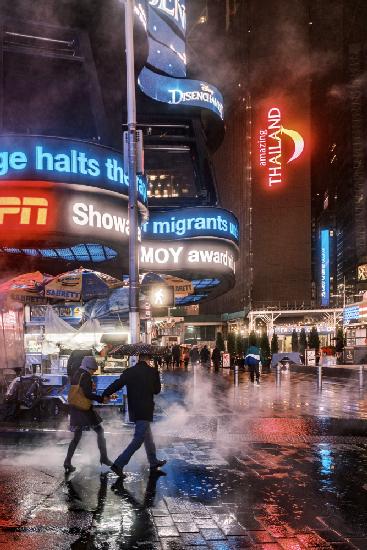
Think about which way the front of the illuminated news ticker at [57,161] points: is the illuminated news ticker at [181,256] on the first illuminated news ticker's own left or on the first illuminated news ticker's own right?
on the first illuminated news ticker's own left

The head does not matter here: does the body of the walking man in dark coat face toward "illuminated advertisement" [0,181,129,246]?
no

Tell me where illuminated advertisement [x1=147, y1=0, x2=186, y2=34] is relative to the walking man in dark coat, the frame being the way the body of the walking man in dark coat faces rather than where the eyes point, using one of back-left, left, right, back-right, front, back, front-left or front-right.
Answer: front-left

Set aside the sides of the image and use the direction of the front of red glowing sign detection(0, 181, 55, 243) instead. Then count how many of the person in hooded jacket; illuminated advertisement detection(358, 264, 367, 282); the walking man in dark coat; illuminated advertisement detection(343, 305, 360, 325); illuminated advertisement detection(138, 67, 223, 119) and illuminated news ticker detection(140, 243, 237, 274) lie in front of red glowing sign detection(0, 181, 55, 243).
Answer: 2

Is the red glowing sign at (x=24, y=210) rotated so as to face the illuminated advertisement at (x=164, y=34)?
no

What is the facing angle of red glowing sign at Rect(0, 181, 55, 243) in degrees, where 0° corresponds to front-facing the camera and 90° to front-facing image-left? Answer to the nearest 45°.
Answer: approximately 0°

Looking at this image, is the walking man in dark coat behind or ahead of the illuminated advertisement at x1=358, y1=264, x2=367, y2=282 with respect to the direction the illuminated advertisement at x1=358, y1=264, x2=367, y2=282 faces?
ahead

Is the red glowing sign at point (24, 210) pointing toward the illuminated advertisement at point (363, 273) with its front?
no

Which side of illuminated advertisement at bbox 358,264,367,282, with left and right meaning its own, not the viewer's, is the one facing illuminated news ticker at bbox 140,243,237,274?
front

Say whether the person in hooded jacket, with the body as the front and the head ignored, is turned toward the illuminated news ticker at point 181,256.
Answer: no

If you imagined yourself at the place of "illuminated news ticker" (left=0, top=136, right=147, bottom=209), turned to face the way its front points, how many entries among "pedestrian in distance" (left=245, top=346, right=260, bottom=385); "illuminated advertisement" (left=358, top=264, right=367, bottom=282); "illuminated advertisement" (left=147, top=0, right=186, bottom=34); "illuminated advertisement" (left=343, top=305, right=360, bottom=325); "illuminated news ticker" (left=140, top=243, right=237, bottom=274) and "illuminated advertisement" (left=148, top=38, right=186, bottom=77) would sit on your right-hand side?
0
